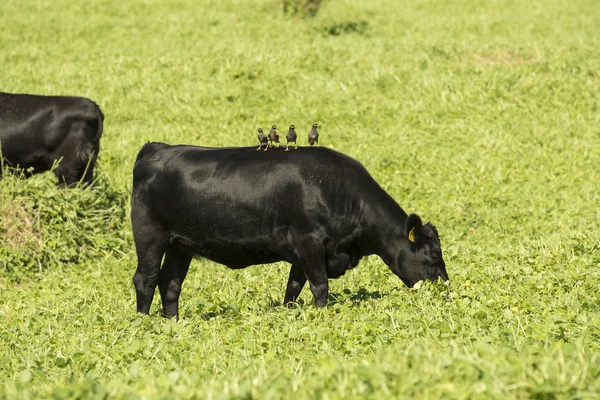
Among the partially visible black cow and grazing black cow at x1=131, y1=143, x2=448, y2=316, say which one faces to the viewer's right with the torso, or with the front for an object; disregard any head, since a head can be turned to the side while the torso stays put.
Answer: the grazing black cow

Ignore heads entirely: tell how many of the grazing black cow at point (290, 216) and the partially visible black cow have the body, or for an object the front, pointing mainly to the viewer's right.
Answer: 1

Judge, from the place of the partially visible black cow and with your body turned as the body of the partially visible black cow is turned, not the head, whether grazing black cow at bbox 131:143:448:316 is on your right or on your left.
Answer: on your left

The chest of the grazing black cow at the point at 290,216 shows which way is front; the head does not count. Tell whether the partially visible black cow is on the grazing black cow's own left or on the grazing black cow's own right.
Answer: on the grazing black cow's own left

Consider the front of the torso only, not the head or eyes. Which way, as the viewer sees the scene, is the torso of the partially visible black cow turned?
to the viewer's left

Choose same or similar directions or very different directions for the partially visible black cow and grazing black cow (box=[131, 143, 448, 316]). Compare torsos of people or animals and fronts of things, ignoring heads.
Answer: very different directions

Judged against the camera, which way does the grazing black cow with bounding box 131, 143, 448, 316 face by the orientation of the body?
to the viewer's right
